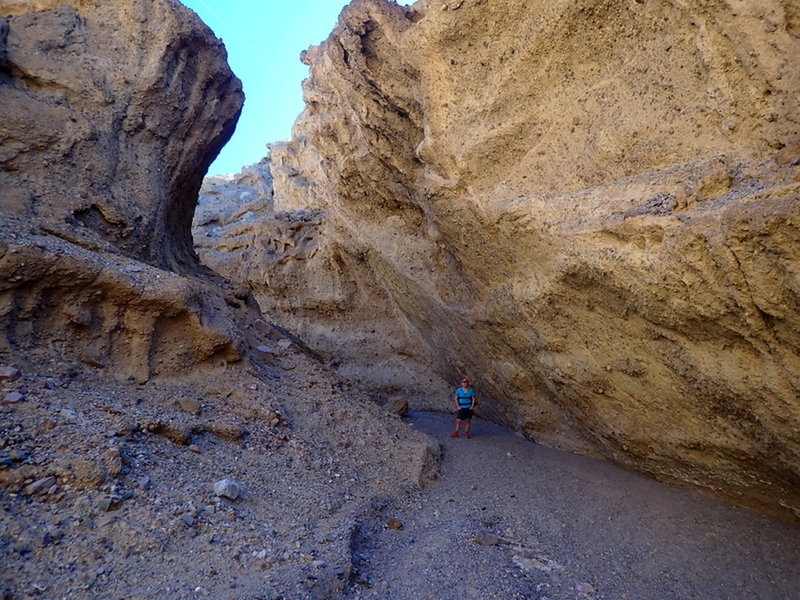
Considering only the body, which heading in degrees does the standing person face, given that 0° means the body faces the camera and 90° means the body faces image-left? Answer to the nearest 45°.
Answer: approximately 0°

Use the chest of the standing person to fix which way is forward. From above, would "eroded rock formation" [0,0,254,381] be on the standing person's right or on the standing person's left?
on the standing person's right
